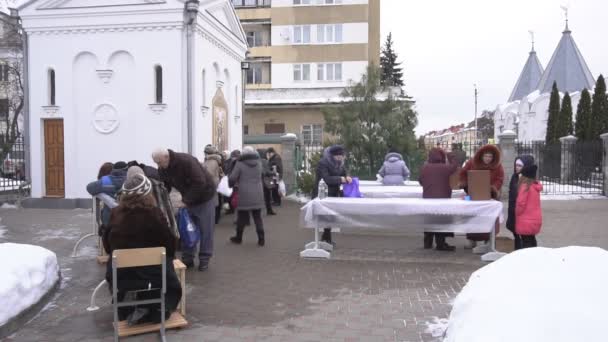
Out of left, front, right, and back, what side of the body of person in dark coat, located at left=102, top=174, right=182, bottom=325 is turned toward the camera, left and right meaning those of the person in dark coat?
back

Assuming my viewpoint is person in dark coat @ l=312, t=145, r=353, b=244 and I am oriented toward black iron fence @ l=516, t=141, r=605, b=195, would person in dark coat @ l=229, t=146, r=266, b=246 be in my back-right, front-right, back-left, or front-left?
back-left

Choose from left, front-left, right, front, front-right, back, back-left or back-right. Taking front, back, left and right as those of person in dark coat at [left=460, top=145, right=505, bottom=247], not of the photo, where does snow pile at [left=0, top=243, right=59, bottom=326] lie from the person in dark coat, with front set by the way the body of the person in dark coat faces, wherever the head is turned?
front-right

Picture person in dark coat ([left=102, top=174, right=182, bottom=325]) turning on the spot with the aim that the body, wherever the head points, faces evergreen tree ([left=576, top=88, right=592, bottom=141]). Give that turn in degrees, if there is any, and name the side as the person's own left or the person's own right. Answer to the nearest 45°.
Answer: approximately 45° to the person's own right

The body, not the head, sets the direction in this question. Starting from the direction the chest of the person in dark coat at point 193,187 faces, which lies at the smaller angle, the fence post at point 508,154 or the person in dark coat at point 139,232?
the person in dark coat

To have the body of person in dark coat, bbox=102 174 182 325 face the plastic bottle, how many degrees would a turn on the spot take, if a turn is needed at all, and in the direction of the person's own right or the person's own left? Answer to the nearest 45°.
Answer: approximately 45° to the person's own right

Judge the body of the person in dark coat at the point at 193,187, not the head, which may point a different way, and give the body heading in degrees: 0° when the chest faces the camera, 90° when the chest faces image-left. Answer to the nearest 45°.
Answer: approximately 90°

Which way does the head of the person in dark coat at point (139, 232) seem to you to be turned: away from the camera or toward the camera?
away from the camera

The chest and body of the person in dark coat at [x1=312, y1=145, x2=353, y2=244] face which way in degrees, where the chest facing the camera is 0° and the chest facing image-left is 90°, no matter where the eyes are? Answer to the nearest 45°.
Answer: approximately 315°

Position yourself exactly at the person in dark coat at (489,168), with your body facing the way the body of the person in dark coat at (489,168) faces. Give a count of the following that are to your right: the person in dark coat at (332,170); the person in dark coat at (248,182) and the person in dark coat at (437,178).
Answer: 3

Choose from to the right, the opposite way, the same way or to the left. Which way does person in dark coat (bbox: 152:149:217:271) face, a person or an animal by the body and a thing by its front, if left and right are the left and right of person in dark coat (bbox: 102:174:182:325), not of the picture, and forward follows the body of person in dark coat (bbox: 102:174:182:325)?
to the left
